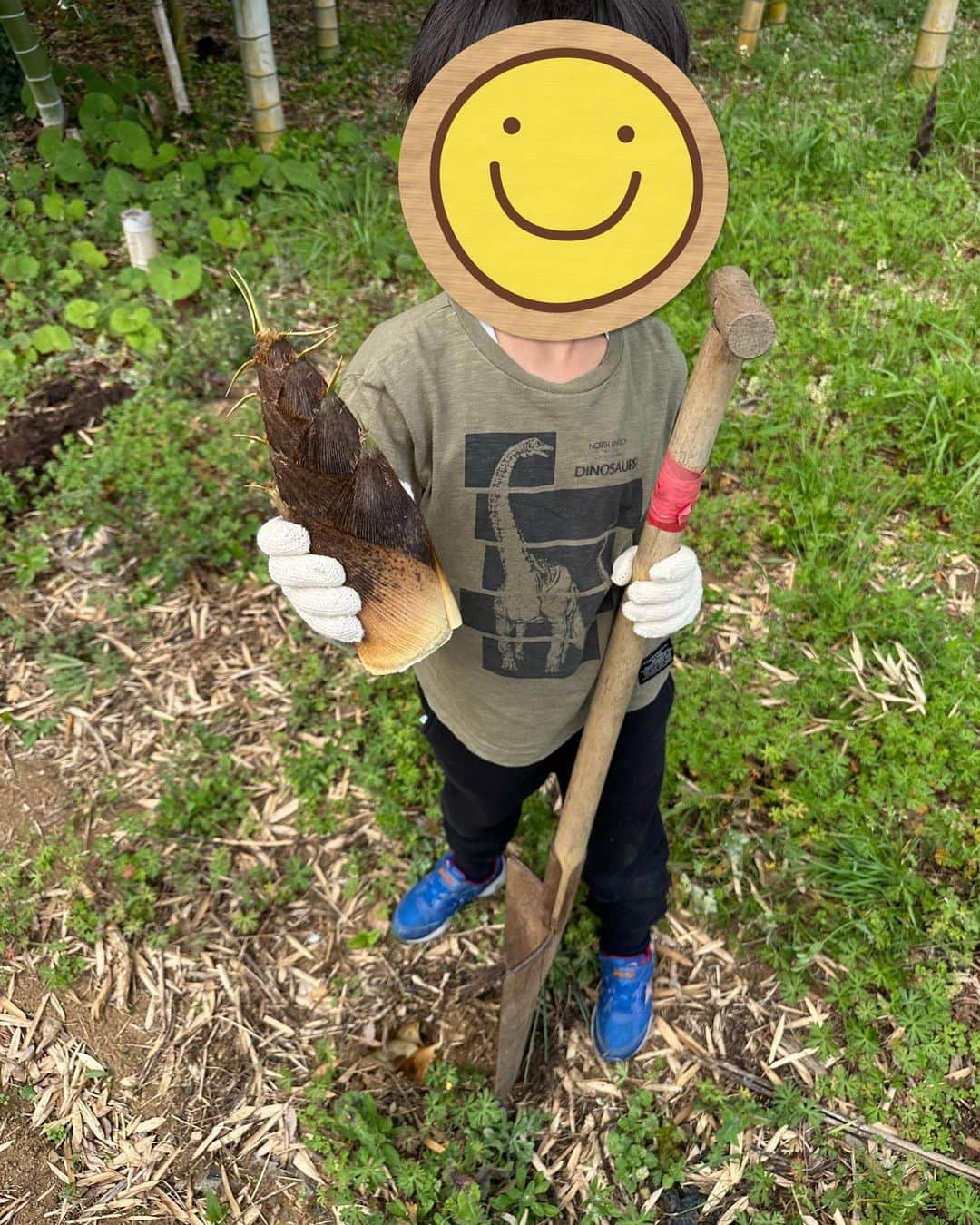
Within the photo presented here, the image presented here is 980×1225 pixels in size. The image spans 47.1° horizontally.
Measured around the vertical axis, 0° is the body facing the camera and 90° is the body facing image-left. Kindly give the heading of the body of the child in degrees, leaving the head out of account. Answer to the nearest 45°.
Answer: approximately 0°

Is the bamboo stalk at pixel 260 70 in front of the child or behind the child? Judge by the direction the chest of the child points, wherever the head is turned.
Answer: behind

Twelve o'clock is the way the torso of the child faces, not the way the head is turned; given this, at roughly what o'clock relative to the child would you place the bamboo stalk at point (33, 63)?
The bamboo stalk is roughly at 5 o'clock from the child.

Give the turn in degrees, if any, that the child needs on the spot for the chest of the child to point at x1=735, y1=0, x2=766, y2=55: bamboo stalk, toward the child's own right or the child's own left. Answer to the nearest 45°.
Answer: approximately 180°

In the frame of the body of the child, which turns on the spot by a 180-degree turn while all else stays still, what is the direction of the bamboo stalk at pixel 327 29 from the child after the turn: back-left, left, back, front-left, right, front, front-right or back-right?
front

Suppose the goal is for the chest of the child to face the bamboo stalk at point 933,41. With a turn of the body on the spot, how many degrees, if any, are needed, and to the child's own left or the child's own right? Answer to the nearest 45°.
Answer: approximately 135° to the child's own left

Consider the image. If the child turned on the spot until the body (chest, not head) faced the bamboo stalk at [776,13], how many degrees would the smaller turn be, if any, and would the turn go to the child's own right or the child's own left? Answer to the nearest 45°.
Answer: approximately 180°

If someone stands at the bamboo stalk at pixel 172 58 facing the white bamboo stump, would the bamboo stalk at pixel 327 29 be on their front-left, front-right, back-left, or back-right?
back-left

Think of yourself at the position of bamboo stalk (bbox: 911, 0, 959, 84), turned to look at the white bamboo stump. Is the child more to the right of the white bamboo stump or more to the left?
left
